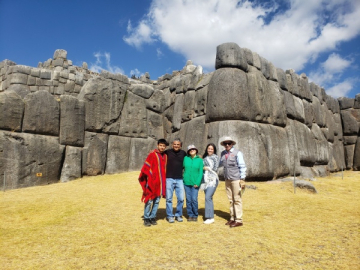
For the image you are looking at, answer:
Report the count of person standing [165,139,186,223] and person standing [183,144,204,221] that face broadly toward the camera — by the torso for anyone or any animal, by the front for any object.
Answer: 2

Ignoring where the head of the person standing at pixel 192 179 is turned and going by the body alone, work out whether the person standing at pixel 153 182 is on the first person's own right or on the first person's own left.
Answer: on the first person's own right

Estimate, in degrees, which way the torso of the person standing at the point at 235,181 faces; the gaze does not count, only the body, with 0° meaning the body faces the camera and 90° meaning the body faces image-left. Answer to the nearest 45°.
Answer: approximately 45°

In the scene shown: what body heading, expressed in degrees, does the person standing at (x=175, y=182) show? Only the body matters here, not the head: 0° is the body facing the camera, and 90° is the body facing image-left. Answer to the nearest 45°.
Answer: approximately 0°

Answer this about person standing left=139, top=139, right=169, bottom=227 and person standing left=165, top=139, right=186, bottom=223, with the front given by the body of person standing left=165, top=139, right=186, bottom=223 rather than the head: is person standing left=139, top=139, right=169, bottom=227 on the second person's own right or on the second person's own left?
on the second person's own right

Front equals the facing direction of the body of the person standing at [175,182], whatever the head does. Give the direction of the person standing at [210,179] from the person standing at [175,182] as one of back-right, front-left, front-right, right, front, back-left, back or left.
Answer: left

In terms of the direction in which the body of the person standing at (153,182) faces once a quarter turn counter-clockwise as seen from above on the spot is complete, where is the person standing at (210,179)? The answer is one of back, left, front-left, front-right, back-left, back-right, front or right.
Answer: front-right

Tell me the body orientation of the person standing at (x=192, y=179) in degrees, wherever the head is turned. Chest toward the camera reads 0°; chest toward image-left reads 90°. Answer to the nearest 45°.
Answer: approximately 0°

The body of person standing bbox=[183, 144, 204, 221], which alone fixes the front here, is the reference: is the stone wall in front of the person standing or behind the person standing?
behind

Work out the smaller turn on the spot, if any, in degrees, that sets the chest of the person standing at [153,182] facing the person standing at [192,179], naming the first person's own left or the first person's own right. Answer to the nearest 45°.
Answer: approximately 45° to the first person's own left

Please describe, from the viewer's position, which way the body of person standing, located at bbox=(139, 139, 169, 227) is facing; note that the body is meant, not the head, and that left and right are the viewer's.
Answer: facing the viewer and to the right of the viewer
